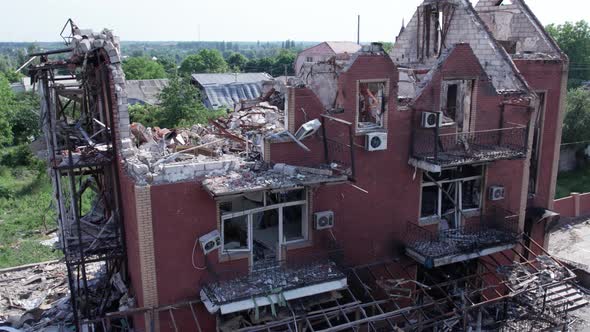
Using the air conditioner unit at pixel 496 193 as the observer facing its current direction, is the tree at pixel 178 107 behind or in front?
behind

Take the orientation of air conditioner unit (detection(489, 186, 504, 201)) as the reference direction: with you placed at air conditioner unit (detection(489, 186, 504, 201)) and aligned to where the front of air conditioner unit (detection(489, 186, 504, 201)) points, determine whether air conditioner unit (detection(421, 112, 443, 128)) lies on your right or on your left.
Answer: on your right

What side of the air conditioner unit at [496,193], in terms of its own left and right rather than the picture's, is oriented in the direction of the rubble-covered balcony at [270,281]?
right

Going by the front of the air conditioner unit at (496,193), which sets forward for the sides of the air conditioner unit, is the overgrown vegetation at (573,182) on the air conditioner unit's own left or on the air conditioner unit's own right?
on the air conditioner unit's own left

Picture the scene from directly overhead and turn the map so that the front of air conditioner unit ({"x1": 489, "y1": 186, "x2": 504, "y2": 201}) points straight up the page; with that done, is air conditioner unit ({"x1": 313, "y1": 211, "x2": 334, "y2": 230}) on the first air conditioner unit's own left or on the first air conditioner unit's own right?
on the first air conditioner unit's own right

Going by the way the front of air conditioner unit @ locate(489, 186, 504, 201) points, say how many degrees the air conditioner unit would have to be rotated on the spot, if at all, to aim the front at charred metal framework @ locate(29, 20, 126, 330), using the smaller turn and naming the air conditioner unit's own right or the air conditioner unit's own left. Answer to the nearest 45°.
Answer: approximately 90° to the air conditioner unit's own right

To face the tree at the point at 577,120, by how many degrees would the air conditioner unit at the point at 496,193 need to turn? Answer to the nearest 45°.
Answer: approximately 135° to its left

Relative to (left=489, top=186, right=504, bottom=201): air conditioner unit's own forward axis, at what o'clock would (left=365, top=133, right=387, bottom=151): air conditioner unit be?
(left=365, top=133, right=387, bottom=151): air conditioner unit is roughly at 3 o'clock from (left=489, top=186, right=504, bottom=201): air conditioner unit.

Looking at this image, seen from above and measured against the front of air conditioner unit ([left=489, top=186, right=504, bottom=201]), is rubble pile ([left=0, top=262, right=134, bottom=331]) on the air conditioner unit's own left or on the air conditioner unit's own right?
on the air conditioner unit's own right

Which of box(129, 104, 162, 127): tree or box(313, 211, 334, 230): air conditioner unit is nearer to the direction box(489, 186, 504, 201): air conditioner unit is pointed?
the air conditioner unit

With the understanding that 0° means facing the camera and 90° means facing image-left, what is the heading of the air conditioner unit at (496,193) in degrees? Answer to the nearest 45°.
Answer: approximately 315°

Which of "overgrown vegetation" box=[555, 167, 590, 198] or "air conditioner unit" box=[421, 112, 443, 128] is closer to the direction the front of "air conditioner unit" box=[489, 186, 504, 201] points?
the air conditioner unit

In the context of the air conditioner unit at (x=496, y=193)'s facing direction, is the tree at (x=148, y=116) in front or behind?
behind

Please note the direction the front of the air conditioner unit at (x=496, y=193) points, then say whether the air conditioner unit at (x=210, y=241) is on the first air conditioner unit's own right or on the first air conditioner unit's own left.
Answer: on the first air conditioner unit's own right

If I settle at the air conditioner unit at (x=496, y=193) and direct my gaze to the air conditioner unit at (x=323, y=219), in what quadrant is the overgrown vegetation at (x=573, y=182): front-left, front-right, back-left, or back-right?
back-right
